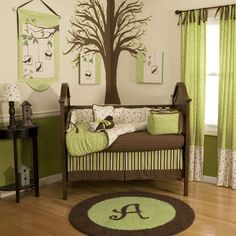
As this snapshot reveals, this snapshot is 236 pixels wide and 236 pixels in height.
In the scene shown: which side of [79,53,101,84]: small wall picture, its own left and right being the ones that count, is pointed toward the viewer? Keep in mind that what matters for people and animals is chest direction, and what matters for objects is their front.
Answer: front

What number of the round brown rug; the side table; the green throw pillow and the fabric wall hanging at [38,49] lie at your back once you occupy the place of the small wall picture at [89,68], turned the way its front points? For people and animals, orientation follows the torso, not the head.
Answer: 0

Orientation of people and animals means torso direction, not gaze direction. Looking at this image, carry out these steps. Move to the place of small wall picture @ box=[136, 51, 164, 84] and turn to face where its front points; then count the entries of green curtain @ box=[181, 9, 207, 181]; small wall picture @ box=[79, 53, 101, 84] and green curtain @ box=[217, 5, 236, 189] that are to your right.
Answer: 1

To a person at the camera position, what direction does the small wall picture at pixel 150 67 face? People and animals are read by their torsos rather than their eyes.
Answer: facing the viewer

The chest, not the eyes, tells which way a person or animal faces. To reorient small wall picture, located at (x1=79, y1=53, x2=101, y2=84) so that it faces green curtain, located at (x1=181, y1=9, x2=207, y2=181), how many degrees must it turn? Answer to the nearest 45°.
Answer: approximately 45° to its left

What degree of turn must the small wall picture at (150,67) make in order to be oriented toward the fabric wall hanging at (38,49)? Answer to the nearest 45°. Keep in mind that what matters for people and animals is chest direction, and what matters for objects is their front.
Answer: approximately 45° to its right

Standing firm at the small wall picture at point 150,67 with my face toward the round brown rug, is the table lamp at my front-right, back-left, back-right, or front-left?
front-right

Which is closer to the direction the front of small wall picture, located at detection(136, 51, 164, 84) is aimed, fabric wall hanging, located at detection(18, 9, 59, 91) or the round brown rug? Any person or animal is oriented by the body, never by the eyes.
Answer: the round brown rug

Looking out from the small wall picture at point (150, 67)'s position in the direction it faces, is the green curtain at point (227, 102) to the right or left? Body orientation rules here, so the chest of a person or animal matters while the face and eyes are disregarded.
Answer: on its left

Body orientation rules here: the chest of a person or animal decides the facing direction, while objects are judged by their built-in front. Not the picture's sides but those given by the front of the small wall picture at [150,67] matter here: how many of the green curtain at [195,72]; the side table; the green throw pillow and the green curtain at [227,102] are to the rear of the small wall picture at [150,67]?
0

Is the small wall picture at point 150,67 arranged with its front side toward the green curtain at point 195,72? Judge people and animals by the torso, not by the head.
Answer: no

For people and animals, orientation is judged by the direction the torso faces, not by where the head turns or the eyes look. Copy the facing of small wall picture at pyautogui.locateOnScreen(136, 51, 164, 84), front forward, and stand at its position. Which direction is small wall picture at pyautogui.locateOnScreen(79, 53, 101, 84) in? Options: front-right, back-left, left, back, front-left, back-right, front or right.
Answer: right

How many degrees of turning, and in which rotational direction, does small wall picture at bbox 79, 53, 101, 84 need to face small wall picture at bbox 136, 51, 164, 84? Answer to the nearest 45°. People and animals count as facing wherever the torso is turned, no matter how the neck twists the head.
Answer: approximately 90° to its left

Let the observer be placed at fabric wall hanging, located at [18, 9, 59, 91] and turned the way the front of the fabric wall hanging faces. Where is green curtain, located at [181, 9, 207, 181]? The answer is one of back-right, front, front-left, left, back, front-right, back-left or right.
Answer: front-left

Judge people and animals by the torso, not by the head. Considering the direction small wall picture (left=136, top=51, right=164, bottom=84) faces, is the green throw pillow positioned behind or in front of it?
in front

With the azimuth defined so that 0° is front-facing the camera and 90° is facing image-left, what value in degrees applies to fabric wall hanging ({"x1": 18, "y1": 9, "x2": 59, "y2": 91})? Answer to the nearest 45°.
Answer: approximately 315°

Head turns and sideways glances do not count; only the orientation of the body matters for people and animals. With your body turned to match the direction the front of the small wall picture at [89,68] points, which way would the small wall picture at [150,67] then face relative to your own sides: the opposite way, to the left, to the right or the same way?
the same way

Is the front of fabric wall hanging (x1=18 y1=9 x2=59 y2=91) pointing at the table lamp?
no

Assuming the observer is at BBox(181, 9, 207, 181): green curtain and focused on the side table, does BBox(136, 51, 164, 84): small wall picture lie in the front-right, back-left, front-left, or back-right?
front-right

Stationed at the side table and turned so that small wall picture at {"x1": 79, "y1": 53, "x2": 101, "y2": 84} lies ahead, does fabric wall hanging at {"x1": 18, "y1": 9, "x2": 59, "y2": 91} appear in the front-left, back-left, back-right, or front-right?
front-left
